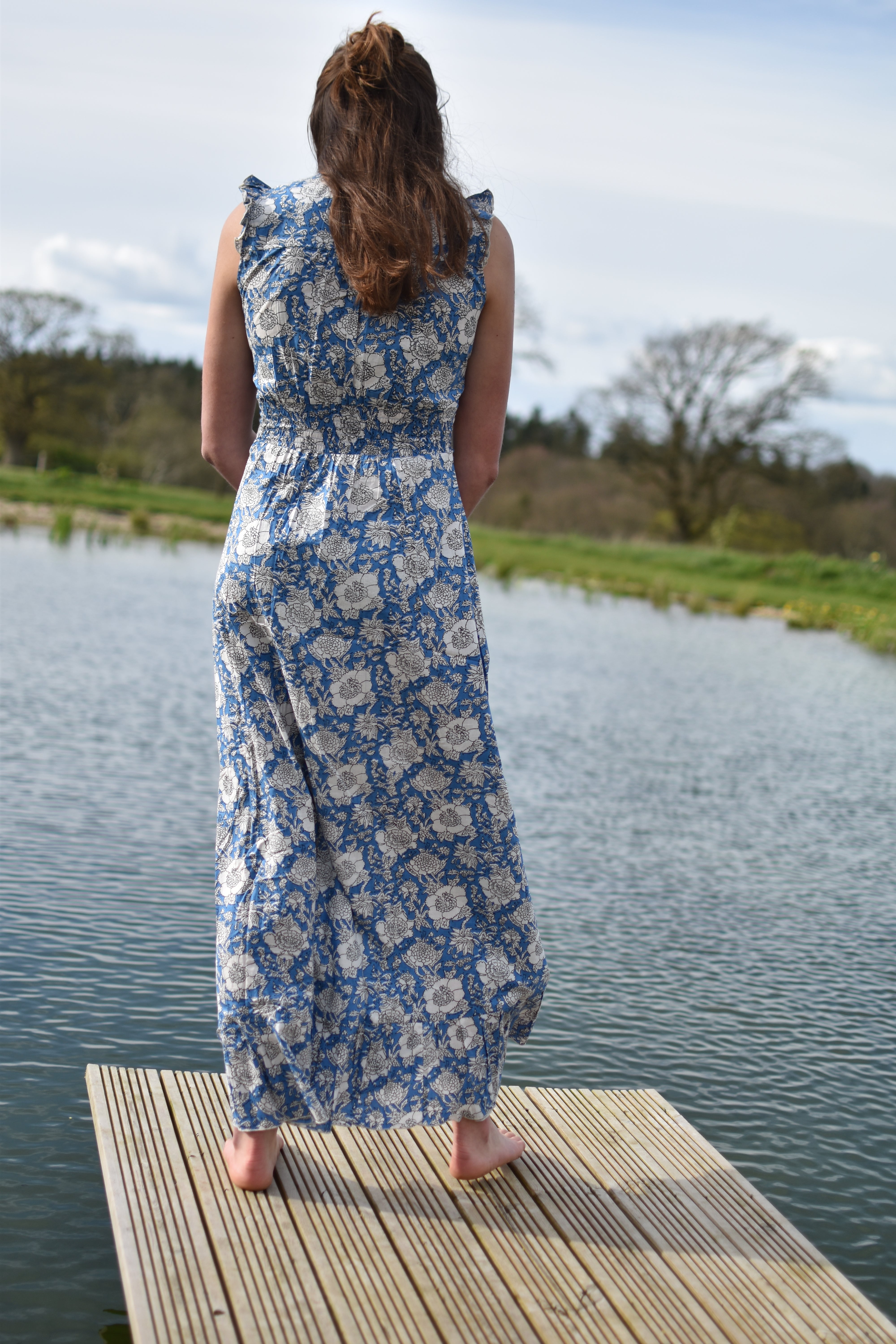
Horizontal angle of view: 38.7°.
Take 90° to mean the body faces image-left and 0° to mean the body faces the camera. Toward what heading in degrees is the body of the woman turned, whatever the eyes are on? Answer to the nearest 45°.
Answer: approximately 180°

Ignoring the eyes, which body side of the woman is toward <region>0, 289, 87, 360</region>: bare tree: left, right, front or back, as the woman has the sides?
front

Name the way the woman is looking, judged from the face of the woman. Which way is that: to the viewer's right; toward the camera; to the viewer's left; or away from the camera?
away from the camera
